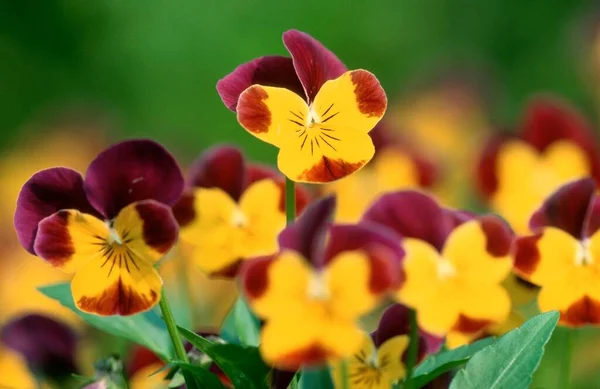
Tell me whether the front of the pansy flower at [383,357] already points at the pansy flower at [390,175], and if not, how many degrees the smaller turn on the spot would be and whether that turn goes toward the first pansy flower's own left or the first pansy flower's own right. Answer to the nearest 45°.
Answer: approximately 180°

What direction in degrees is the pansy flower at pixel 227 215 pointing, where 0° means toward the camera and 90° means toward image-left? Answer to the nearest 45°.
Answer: approximately 0°

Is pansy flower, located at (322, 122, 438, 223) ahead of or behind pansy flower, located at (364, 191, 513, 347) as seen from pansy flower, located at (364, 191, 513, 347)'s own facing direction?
behind

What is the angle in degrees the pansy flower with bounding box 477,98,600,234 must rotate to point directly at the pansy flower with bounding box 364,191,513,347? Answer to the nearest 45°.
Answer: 0° — it already faces it

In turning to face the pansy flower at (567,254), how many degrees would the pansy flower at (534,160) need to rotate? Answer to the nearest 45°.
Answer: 0° — it already faces it
